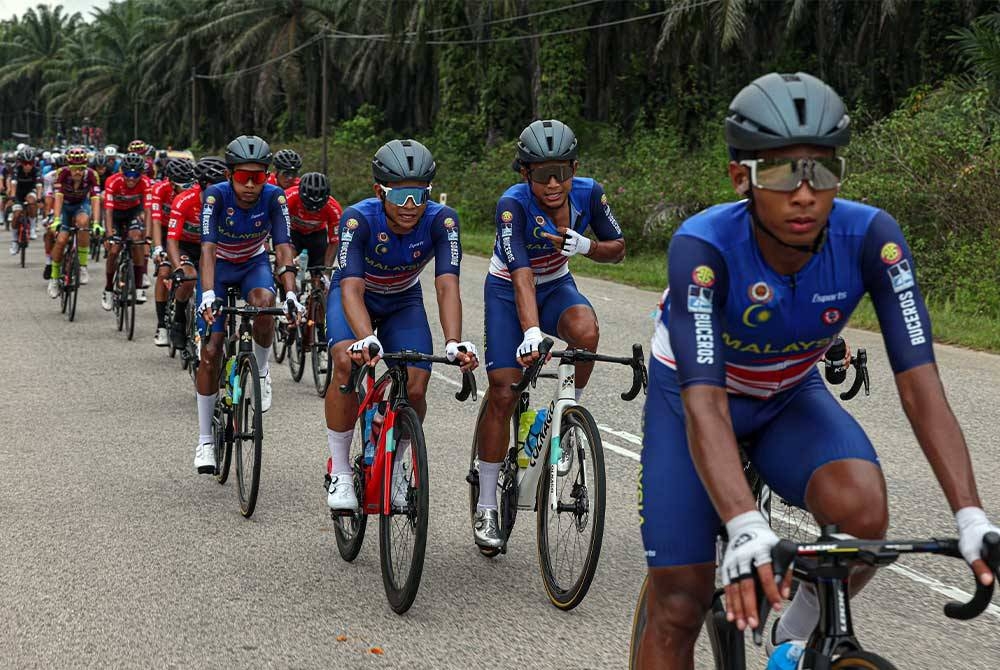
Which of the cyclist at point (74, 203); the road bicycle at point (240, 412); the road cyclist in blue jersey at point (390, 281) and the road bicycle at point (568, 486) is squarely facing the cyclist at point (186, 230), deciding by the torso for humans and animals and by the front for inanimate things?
the cyclist at point (74, 203)

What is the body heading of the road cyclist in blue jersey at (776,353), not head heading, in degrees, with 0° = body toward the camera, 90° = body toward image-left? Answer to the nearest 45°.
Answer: approximately 315°

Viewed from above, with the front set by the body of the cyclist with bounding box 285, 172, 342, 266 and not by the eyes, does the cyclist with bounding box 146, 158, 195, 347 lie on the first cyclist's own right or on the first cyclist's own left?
on the first cyclist's own right

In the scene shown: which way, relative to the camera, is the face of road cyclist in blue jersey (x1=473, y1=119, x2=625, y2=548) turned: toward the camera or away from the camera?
toward the camera

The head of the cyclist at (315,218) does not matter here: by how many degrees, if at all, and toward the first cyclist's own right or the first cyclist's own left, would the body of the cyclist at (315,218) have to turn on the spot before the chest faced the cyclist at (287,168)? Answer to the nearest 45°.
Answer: approximately 180°

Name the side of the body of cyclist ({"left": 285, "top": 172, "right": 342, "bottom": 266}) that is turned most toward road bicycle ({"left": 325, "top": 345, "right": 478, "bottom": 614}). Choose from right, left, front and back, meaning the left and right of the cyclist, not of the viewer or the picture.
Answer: front

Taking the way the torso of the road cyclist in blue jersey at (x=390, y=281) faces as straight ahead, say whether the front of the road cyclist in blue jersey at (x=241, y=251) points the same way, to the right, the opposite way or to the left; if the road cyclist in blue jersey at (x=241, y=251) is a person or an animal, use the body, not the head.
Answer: the same way

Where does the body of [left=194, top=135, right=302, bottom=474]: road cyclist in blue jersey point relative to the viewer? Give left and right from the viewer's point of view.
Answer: facing the viewer

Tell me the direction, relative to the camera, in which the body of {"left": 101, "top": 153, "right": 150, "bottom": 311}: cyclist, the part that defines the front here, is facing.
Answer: toward the camera

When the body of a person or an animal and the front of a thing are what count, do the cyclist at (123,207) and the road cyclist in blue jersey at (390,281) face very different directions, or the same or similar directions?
same or similar directions

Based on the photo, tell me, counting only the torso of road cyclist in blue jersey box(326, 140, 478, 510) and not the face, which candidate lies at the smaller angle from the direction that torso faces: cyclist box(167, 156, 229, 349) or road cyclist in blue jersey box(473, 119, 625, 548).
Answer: the road cyclist in blue jersey

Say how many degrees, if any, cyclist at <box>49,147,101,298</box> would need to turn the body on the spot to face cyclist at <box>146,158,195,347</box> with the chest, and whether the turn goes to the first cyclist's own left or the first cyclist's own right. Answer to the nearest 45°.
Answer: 0° — they already face them

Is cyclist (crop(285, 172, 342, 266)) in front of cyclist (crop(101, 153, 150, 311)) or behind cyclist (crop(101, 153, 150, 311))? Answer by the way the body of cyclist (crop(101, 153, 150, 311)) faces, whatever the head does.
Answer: in front

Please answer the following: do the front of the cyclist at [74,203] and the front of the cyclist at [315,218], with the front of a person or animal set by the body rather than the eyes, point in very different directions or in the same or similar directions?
same or similar directions

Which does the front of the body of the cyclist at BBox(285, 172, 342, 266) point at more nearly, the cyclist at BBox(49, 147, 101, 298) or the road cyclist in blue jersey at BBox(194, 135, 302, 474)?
the road cyclist in blue jersey

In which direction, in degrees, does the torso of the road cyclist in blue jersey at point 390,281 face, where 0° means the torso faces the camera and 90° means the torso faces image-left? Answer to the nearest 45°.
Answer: approximately 0°

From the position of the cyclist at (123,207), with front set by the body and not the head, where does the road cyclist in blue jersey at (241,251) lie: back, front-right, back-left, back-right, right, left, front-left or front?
front

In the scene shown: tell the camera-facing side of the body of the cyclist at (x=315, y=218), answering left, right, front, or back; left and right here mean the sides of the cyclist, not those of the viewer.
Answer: front

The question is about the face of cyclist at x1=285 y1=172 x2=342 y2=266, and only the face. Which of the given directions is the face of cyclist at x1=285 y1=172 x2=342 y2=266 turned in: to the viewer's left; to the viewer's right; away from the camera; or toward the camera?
toward the camera

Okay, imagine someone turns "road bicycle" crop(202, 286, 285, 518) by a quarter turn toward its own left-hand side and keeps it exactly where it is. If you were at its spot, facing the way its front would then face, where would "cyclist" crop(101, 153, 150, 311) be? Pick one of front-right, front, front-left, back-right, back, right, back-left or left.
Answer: left

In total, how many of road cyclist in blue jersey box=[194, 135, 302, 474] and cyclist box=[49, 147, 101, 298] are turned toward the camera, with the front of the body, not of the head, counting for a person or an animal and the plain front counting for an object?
2
